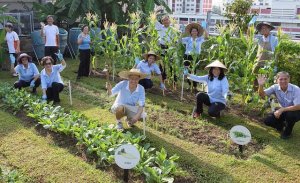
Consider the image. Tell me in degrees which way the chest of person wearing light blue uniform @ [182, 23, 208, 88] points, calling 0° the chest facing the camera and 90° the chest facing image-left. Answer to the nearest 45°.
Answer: approximately 0°

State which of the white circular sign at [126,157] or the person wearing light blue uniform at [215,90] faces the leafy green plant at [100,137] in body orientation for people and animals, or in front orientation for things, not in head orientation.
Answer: the person wearing light blue uniform

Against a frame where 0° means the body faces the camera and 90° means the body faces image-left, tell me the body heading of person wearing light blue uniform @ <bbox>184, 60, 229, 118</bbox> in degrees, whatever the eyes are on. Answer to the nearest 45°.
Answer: approximately 45°

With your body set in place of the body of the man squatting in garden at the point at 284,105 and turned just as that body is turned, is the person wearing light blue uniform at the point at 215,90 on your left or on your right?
on your right

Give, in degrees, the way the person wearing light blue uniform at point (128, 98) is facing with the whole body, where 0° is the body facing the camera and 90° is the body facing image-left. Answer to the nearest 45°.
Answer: approximately 0°

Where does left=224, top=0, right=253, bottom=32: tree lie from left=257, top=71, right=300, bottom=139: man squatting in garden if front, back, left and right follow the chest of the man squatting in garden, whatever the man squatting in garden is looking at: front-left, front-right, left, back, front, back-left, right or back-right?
back-right

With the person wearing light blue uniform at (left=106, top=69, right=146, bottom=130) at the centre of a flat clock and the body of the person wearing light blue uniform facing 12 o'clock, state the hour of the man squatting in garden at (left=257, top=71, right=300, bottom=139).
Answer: The man squatting in garden is roughly at 9 o'clock from the person wearing light blue uniform.

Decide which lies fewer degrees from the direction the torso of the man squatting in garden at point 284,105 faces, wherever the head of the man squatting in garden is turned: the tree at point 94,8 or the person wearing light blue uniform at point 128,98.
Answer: the person wearing light blue uniform

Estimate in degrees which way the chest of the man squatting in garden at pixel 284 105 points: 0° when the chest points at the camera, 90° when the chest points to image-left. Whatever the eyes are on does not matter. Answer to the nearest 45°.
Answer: approximately 45°
